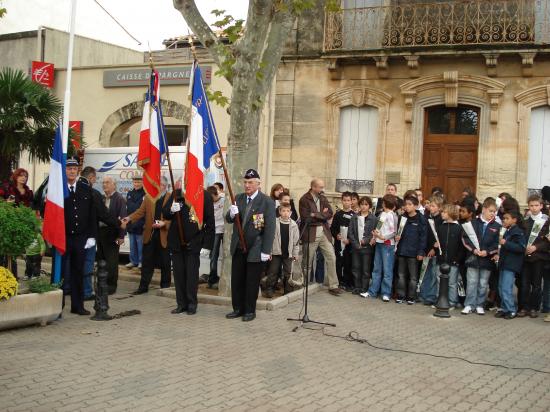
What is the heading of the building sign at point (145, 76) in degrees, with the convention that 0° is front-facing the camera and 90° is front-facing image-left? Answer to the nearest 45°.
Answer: approximately 0°

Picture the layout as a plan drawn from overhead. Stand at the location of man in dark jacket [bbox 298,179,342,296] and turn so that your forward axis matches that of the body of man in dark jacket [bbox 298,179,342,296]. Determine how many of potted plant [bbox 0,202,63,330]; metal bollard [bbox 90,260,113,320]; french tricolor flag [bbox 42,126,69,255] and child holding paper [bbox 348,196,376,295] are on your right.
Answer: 3

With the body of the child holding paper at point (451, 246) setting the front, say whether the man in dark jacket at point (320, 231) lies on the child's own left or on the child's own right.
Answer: on the child's own right

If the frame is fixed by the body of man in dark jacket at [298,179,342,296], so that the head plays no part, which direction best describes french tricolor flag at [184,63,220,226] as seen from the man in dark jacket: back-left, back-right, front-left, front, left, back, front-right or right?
right

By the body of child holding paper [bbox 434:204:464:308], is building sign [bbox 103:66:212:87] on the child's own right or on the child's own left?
on the child's own right

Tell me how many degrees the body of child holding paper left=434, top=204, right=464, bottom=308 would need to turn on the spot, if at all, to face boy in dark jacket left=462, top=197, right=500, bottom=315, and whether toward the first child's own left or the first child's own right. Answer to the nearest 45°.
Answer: approximately 135° to the first child's own left

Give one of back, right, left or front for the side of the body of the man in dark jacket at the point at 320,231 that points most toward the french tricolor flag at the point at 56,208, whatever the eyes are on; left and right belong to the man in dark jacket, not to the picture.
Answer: right
